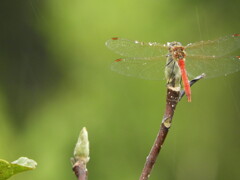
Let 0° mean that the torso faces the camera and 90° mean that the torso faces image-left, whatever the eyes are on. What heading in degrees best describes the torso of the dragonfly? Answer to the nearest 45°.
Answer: approximately 180°
